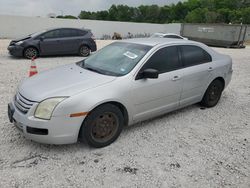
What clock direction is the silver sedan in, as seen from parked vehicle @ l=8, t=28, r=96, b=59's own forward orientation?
The silver sedan is roughly at 9 o'clock from the parked vehicle.

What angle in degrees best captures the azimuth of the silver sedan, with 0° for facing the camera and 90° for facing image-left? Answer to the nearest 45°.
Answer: approximately 45°

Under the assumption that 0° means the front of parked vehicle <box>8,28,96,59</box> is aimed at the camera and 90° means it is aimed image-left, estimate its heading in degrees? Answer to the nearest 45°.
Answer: approximately 90°

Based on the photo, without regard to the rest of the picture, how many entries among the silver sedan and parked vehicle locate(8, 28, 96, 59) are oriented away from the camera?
0

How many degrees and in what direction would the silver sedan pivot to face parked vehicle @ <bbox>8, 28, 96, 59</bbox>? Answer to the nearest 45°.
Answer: approximately 135° to its right
